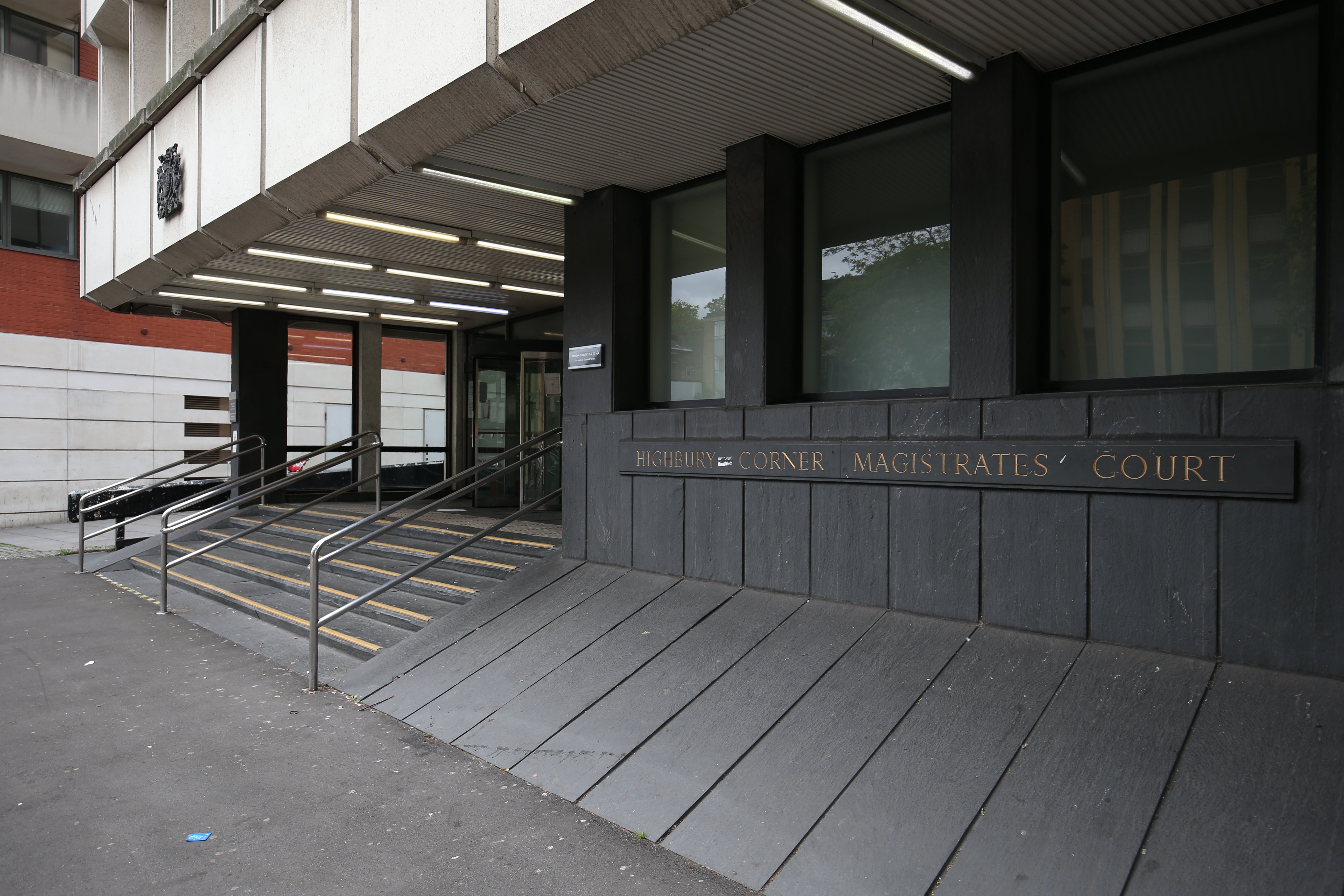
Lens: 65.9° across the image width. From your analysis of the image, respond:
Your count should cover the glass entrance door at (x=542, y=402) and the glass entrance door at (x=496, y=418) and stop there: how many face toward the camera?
2

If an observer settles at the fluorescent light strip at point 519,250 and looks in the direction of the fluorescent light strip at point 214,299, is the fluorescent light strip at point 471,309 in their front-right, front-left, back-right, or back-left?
front-right

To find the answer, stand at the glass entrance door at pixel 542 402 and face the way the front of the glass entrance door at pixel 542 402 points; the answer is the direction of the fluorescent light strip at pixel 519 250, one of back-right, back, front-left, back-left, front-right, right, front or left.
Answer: front

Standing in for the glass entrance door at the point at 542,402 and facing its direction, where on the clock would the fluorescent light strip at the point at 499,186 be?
The fluorescent light strip is roughly at 12 o'clock from the glass entrance door.

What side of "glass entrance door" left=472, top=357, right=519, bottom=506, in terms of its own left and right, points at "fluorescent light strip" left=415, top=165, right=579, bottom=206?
front

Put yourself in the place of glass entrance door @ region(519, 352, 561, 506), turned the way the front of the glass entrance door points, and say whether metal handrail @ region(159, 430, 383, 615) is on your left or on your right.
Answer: on your right

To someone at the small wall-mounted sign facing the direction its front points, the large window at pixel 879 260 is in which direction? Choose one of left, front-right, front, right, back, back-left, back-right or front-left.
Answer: left

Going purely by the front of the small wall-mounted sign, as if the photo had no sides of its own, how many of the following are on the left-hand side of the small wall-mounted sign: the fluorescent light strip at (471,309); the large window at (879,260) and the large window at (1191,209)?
2

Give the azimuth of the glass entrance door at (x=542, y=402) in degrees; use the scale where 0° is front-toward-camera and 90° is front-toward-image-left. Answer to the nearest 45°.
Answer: approximately 0°

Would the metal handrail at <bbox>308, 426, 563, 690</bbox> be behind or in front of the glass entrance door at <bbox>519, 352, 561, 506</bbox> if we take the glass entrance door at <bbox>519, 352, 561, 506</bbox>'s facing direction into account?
in front

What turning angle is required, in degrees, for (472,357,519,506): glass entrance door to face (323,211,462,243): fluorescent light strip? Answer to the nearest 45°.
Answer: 0° — it already faces it

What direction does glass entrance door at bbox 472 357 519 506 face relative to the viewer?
toward the camera

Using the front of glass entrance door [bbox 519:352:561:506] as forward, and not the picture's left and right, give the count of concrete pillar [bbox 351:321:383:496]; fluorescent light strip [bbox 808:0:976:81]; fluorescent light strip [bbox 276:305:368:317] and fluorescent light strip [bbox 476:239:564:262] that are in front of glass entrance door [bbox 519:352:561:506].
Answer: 2

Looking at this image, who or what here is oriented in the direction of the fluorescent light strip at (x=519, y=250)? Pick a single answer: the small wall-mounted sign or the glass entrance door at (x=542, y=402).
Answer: the glass entrance door

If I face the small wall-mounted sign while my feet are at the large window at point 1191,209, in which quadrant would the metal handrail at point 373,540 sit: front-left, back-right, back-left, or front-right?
front-left

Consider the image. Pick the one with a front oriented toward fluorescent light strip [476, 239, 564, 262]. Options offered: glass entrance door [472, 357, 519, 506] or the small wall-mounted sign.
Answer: the glass entrance door
